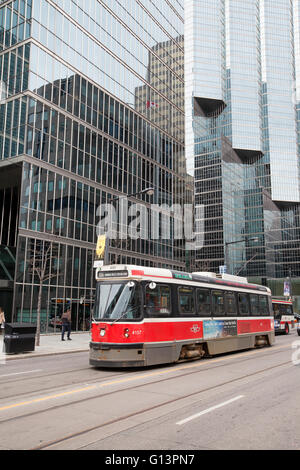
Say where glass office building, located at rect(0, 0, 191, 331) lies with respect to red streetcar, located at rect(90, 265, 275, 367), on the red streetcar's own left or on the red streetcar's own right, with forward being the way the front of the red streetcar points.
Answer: on the red streetcar's own right

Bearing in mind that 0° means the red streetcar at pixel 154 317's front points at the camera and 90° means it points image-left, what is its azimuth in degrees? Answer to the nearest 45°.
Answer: approximately 45°
